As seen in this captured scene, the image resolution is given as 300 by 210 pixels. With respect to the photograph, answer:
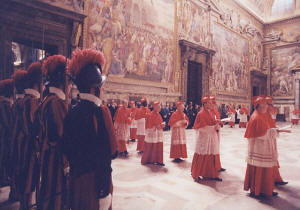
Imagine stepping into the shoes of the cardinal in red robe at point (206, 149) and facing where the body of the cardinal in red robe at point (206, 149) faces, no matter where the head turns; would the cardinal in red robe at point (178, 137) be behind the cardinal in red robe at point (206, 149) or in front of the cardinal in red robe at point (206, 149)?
behind

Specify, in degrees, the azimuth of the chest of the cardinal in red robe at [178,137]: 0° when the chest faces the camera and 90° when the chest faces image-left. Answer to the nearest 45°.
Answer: approximately 315°

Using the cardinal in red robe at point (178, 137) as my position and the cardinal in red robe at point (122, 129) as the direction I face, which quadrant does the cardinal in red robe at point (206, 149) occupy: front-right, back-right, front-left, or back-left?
back-left

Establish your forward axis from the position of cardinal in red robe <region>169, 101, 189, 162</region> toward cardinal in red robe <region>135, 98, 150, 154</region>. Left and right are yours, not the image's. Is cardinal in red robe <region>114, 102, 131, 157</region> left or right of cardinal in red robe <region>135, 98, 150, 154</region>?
left

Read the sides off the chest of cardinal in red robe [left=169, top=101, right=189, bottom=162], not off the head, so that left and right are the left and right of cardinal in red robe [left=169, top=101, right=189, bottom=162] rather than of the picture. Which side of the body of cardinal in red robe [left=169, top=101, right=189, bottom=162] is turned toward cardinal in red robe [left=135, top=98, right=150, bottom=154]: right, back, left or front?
back

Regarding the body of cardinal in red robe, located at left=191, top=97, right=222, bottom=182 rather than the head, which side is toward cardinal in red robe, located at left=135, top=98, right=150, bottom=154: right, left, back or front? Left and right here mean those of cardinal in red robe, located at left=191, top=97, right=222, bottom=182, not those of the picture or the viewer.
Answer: back

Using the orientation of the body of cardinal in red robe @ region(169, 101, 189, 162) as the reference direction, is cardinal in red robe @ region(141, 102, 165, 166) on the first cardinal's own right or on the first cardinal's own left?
on the first cardinal's own right

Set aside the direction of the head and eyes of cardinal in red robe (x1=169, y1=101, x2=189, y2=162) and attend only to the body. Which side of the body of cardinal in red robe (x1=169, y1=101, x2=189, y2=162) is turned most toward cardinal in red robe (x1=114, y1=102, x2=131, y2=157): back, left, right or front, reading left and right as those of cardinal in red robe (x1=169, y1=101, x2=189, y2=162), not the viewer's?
back
